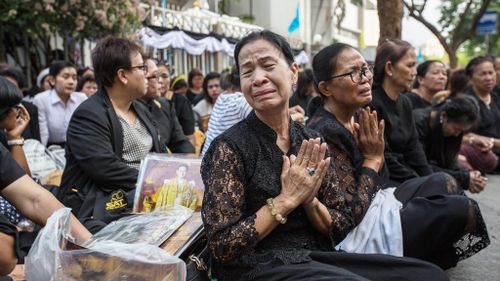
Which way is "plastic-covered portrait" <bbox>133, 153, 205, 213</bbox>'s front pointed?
toward the camera

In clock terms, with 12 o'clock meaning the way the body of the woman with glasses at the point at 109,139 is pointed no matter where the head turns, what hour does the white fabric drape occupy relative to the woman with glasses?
The white fabric drape is roughly at 8 o'clock from the woman with glasses.

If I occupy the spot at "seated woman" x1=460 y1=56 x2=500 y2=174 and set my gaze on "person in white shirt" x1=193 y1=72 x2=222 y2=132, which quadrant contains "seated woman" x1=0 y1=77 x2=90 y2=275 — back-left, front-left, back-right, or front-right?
front-left

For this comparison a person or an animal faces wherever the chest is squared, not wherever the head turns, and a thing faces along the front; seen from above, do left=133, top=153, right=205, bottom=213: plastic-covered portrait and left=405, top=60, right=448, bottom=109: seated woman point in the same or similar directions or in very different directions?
same or similar directions

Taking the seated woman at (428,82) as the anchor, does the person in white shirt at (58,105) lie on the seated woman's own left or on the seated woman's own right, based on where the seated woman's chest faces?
on the seated woman's own right

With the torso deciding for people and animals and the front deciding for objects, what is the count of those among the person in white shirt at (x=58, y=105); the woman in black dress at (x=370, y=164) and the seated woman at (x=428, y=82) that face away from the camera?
0

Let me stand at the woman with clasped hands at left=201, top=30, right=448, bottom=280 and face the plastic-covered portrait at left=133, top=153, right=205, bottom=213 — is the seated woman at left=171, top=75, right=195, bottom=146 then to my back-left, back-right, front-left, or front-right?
front-right

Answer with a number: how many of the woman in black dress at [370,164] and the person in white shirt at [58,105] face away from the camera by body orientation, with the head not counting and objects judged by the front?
0

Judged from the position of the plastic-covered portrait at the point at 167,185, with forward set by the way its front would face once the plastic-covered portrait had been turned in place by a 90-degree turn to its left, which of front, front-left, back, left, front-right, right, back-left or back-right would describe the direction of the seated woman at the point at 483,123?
front-left
